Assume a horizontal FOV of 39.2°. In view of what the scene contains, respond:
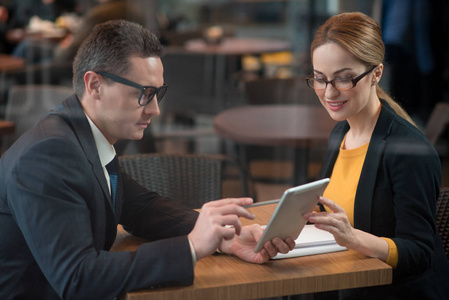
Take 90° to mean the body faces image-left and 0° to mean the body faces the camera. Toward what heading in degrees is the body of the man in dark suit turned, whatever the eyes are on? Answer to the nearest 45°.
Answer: approximately 270°

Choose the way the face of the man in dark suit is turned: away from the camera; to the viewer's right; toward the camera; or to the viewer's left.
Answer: to the viewer's right

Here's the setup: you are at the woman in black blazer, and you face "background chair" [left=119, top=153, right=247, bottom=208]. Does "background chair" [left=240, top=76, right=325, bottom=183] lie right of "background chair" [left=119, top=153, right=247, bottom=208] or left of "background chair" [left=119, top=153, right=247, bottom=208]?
right

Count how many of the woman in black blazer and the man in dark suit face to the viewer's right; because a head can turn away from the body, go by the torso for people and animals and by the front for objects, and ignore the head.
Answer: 1

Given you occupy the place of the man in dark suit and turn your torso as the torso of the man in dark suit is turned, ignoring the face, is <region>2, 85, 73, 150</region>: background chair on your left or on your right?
on your left

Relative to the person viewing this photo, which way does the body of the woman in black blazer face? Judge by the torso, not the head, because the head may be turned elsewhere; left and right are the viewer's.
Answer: facing the viewer and to the left of the viewer

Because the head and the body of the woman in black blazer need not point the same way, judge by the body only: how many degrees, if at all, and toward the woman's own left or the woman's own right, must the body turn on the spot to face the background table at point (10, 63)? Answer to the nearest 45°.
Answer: approximately 90° to the woman's own right

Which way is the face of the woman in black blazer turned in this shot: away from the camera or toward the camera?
toward the camera

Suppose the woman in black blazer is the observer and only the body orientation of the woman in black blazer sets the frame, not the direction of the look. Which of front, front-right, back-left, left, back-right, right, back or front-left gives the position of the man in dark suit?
front

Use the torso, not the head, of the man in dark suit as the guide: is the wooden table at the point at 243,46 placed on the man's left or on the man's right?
on the man's left
